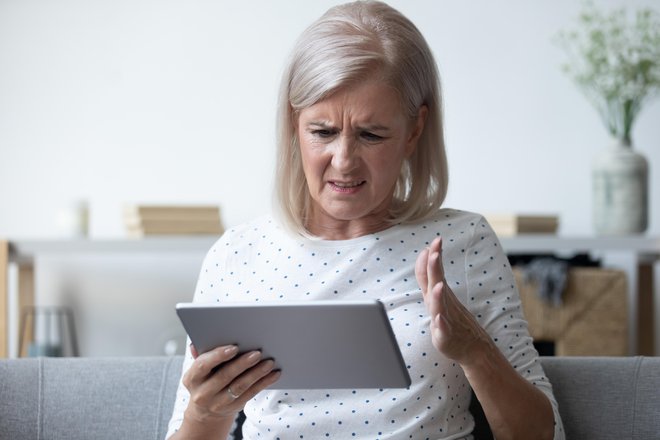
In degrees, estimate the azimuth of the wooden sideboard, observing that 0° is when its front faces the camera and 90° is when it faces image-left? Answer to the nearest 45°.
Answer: approximately 0°

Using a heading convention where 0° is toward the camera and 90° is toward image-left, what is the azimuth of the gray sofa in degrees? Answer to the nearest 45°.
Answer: approximately 0°

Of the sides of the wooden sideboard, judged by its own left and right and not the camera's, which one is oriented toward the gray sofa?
front

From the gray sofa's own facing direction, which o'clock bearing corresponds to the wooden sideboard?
The wooden sideboard is roughly at 6 o'clock from the gray sofa.

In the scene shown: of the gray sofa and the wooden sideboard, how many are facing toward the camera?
2

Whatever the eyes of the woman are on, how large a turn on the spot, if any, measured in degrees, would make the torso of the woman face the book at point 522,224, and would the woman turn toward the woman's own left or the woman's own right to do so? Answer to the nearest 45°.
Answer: approximately 180°
